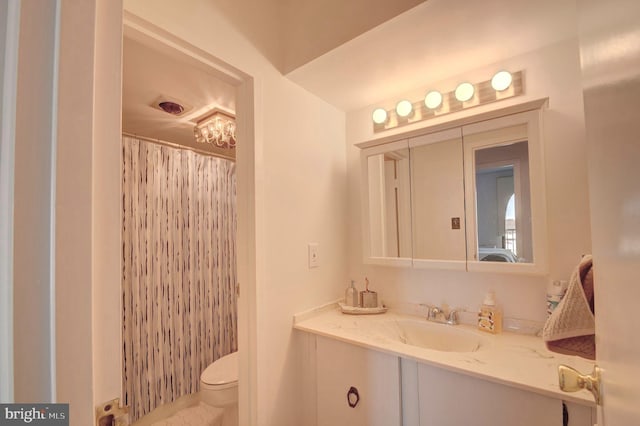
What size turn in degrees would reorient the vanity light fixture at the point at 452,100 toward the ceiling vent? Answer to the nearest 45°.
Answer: approximately 45° to its right

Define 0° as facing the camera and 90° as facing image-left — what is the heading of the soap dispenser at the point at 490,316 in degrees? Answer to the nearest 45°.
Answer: approximately 45°

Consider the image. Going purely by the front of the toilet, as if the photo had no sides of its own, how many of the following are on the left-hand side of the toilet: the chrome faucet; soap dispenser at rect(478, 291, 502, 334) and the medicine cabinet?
3

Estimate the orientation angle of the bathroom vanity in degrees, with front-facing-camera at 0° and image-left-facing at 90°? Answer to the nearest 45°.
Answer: approximately 45°
